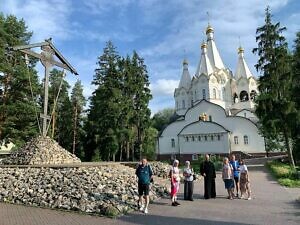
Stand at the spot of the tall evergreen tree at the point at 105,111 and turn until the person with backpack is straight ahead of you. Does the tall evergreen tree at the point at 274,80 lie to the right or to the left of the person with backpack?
left

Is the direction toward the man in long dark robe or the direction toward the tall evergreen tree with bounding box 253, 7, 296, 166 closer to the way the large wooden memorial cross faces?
the man in long dark robe

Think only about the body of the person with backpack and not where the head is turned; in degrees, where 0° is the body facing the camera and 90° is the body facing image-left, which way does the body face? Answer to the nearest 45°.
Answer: approximately 0°

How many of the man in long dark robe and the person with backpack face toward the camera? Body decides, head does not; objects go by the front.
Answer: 2

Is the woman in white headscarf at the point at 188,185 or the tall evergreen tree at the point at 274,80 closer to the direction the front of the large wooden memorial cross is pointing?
the woman in white headscarf

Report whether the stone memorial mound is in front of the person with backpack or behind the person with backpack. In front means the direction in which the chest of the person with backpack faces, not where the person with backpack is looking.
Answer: behind

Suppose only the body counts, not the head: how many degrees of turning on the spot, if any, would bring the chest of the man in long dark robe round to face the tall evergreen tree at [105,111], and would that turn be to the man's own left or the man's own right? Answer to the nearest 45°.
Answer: approximately 135° to the man's own right

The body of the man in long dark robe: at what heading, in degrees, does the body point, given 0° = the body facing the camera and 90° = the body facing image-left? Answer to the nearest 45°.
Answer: approximately 0°
